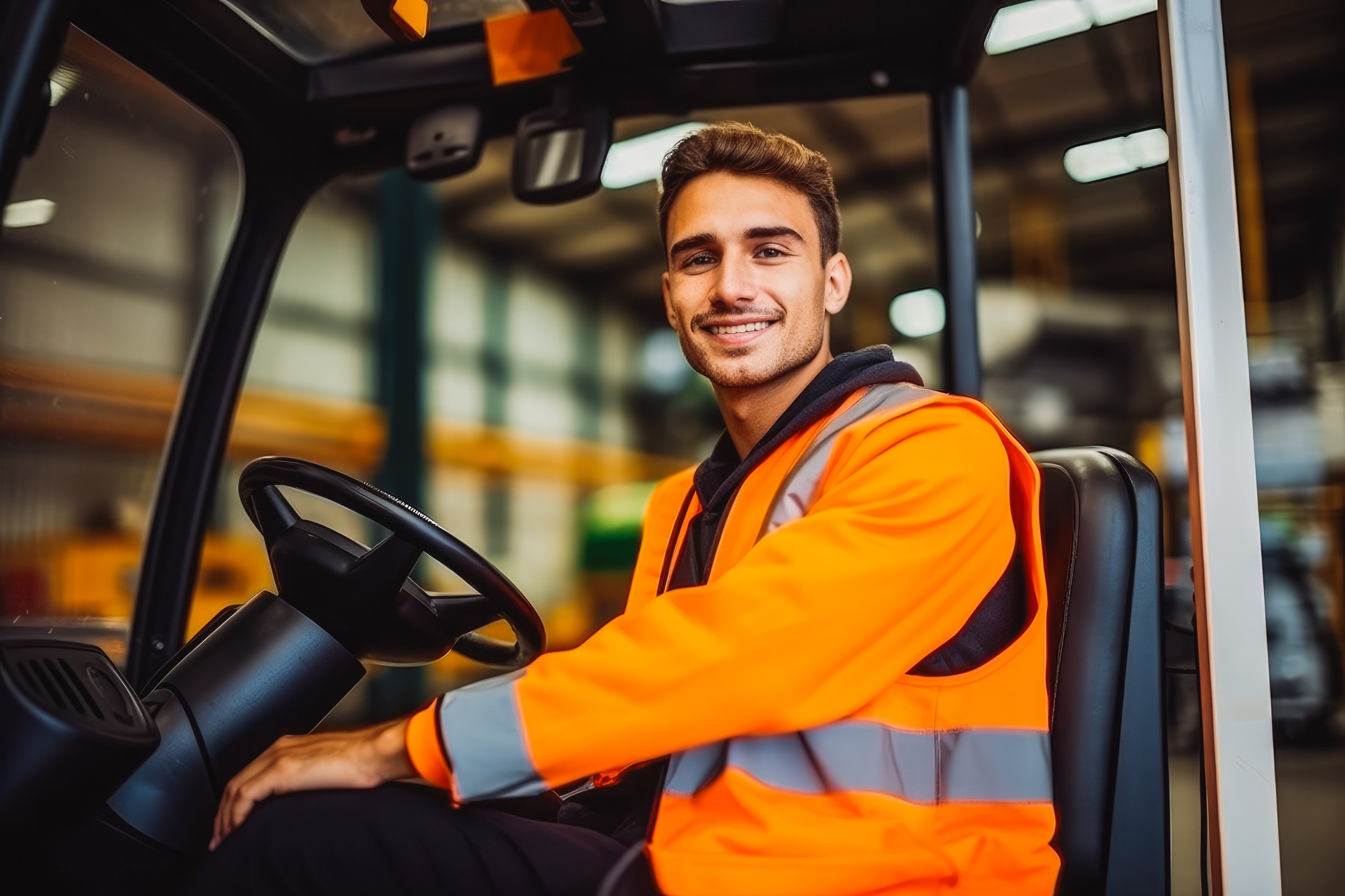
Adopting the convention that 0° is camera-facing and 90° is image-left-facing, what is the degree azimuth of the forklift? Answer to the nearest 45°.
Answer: approximately 90°

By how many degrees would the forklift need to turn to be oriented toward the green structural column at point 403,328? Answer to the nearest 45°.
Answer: approximately 90° to its right

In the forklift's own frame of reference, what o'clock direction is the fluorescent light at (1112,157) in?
The fluorescent light is roughly at 4 o'clock from the forklift.

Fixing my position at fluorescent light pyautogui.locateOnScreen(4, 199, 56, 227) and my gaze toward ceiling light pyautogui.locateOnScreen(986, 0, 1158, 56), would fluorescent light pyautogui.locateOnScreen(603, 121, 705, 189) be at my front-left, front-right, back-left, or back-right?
front-left

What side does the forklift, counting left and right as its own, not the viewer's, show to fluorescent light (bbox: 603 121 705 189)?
right

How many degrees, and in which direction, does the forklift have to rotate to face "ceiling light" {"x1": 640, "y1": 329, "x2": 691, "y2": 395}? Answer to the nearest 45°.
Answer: approximately 90° to its right
